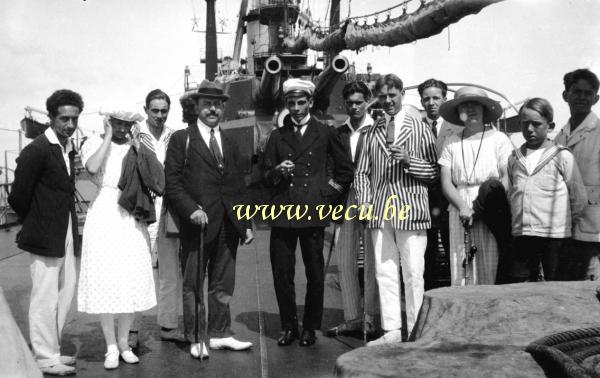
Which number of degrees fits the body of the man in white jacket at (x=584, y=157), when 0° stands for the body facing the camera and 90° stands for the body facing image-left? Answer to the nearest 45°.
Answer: approximately 45°

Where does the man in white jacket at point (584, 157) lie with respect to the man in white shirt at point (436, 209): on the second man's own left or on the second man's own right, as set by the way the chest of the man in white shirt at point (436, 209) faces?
on the second man's own left

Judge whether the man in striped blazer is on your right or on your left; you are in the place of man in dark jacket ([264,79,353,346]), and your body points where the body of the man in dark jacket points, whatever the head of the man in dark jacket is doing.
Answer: on your left

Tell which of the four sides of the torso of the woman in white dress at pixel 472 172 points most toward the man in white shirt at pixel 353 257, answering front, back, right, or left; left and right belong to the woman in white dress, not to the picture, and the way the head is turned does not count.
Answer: right

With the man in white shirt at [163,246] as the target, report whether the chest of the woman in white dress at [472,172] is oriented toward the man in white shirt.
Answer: no

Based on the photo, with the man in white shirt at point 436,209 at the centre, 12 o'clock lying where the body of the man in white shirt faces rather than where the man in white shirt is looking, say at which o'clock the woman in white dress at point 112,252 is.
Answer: The woman in white dress is roughly at 2 o'clock from the man in white shirt.

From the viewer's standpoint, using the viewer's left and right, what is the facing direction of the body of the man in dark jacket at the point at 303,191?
facing the viewer

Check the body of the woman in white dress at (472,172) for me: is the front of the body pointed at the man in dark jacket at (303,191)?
no

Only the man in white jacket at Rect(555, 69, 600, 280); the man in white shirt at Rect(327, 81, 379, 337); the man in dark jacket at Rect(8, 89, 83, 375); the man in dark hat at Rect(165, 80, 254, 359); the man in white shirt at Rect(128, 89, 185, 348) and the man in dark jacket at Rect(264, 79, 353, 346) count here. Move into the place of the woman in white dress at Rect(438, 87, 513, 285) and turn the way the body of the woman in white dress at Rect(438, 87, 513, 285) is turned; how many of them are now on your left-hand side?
1

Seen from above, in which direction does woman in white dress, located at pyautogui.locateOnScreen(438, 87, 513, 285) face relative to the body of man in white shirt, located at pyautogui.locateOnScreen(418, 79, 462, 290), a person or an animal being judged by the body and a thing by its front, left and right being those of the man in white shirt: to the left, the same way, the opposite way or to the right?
the same way

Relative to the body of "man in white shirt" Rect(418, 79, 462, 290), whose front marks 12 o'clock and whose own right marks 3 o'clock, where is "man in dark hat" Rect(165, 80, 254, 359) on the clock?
The man in dark hat is roughly at 2 o'clock from the man in white shirt.

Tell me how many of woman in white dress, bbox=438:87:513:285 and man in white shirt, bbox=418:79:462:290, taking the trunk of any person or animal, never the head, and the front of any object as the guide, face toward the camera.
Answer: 2

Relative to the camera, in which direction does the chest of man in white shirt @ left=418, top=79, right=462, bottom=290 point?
toward the camera

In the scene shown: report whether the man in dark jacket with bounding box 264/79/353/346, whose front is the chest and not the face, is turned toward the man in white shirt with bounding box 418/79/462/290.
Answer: no

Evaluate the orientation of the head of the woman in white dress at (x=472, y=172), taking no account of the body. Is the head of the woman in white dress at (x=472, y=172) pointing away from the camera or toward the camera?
toward the camera
